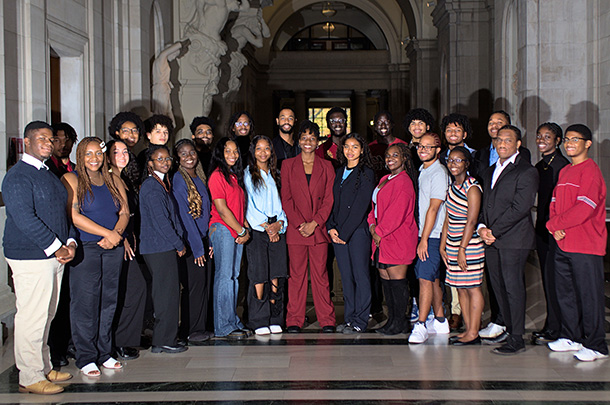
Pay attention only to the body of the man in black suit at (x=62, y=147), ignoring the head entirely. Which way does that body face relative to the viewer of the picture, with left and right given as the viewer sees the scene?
facing the viewer and to the right of the viewer

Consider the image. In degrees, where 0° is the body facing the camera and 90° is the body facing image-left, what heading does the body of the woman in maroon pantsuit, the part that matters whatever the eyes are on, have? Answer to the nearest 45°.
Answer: approximately 0°

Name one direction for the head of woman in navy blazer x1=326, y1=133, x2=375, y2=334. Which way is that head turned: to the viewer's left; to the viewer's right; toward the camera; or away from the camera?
toward the camera

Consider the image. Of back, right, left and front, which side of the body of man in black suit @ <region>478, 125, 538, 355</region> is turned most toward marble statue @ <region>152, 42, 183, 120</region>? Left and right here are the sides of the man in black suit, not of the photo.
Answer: right

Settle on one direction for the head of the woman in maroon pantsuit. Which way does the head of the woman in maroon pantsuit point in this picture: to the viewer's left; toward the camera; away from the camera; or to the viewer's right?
toward the camera

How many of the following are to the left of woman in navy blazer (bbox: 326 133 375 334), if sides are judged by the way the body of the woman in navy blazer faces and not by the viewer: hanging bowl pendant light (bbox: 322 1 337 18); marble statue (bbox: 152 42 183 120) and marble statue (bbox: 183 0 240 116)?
0

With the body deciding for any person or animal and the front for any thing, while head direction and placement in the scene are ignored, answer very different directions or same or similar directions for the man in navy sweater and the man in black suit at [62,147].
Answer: same or similar directions

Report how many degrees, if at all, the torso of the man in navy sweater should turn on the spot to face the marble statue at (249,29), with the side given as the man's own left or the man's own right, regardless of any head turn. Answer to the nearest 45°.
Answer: approximately 90° to the man's own left

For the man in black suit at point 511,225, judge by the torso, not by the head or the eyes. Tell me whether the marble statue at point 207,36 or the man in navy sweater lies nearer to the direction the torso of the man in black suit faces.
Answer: the man in navy sweater

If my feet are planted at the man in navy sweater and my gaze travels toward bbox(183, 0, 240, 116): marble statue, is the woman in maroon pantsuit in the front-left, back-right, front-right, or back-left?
front-right

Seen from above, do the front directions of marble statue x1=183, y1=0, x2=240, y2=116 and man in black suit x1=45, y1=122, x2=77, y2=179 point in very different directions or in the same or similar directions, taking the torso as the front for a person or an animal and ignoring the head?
same or similar directions
